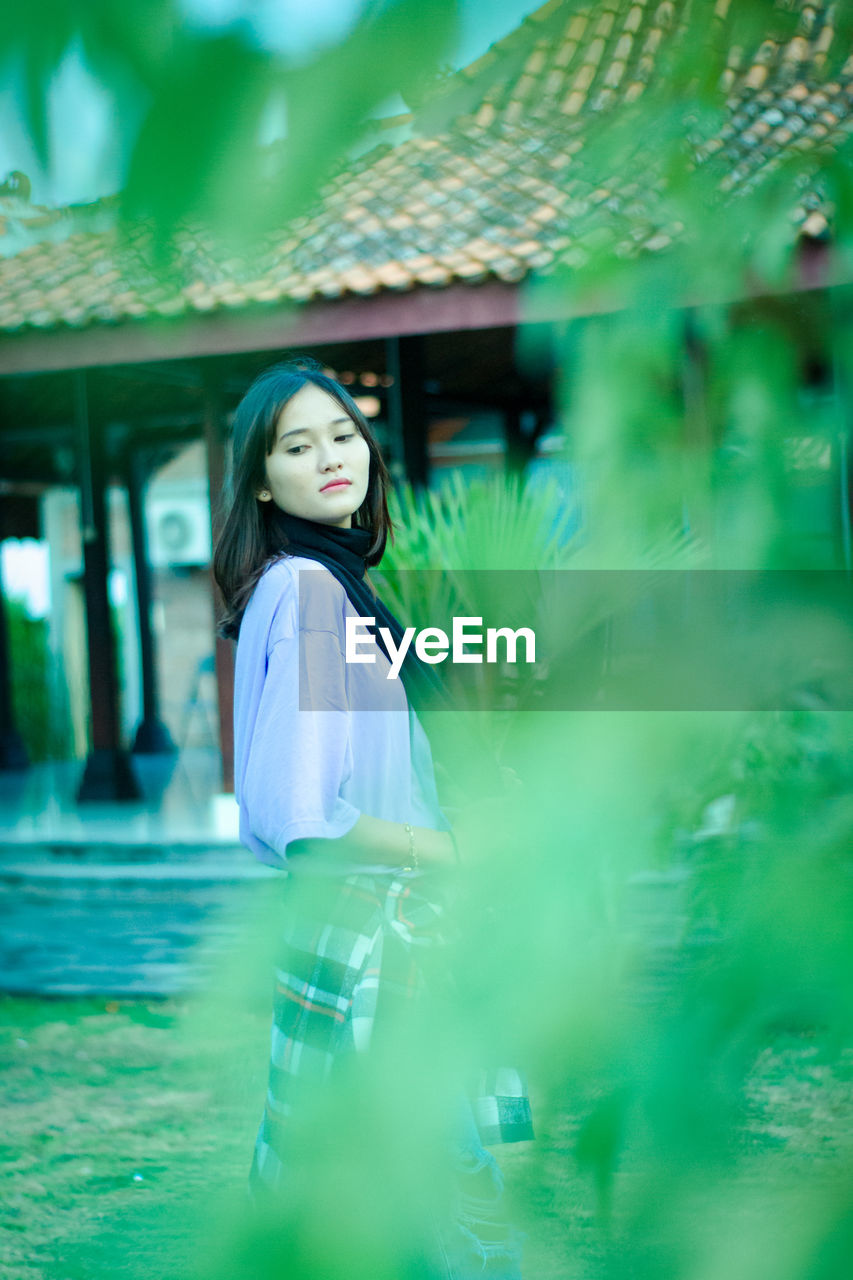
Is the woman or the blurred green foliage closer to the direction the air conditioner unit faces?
the woman

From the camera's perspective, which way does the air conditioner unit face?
toward the camera

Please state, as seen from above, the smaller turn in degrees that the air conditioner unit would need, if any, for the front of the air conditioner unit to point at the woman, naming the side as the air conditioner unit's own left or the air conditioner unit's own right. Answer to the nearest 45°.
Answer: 0° — it already faces them
